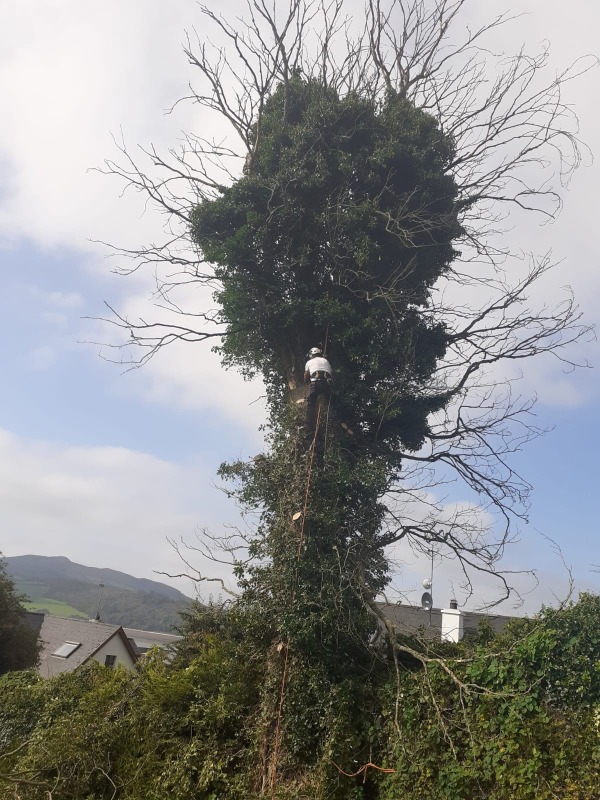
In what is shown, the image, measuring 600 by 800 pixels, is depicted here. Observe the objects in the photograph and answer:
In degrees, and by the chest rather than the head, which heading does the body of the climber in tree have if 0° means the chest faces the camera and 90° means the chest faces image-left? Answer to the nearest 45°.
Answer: approximately 180°
